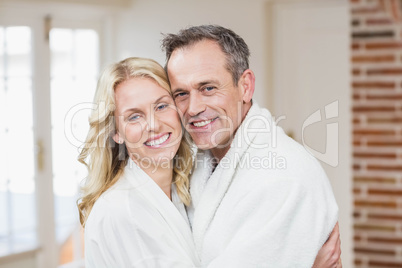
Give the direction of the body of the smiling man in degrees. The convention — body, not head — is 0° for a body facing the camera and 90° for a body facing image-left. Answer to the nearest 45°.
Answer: approximately 45°

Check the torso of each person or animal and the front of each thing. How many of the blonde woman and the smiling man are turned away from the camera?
0
